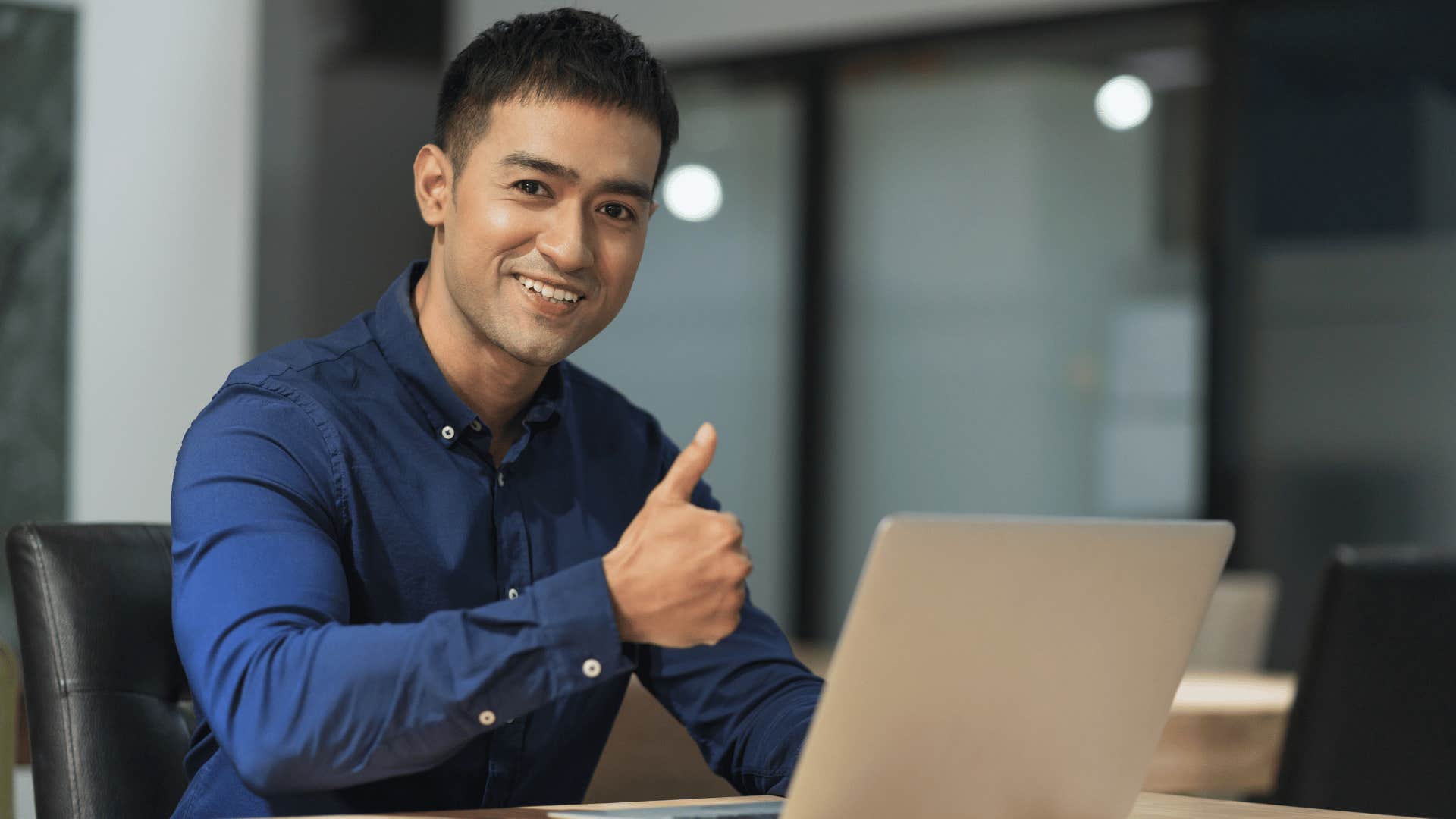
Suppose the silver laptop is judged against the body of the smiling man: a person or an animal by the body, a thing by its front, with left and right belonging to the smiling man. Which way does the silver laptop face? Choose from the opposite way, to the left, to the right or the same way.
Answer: the opposite way

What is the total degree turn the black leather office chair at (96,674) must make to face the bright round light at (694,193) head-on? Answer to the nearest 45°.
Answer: approximately 90° to its left

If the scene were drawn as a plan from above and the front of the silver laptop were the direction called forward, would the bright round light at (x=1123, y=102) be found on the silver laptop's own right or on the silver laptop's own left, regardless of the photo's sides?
on the silver laptop's own right

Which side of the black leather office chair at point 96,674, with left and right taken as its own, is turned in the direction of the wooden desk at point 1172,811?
front

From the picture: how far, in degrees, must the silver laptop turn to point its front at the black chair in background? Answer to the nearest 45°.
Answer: approximately 90° to its right

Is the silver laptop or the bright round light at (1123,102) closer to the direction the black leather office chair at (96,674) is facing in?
the silver laptop

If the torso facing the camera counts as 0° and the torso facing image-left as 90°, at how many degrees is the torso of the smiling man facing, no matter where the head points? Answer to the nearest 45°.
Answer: approximately 315°

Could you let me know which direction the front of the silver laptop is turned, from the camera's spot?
facing away from the viewer and to the left of the viewer

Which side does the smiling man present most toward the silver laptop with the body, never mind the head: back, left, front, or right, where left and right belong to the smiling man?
front
